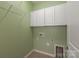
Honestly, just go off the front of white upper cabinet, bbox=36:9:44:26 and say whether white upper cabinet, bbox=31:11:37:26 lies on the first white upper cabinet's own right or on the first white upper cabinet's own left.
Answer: on the first white upper cabinet's own right

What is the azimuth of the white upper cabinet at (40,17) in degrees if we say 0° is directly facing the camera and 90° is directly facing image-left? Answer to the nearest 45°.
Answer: approximately 45°

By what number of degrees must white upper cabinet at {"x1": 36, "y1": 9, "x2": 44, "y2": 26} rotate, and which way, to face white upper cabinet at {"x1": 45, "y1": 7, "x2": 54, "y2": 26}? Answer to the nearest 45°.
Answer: approximately 90° to its left

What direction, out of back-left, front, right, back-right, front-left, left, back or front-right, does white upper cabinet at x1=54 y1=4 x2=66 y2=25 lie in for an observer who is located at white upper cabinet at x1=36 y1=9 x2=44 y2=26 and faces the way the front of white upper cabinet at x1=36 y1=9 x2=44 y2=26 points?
left
